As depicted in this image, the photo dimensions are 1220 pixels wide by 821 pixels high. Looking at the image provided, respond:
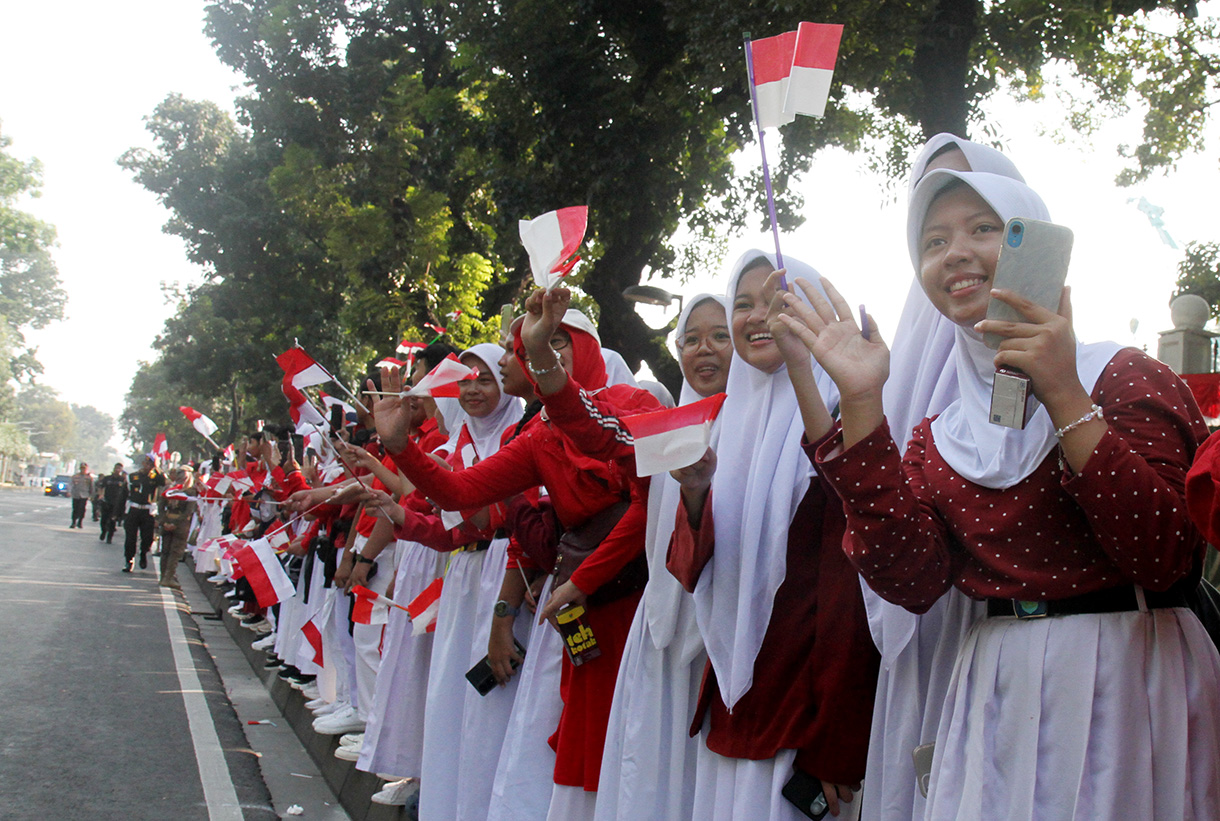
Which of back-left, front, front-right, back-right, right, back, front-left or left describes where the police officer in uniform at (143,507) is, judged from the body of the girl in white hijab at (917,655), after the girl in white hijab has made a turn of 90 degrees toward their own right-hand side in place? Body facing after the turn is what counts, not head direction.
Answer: front

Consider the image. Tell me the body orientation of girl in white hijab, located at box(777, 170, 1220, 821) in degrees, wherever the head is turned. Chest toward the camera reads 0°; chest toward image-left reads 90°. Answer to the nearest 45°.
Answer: approximately 45°

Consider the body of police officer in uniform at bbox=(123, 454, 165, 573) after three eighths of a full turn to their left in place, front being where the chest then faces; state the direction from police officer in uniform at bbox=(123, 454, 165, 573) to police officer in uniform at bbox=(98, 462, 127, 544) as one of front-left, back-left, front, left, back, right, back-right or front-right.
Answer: front-left

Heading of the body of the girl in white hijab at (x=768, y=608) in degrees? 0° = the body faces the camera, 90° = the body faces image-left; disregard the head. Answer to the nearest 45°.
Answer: approximately 45°

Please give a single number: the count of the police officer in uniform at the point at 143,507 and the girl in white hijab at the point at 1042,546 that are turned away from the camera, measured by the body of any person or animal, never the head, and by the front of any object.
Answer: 0

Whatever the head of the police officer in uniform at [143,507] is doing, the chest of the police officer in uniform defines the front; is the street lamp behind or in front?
in front

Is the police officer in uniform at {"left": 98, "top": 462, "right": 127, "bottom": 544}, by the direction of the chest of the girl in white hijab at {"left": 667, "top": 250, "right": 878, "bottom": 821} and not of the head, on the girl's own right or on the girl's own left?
on the girl's own right

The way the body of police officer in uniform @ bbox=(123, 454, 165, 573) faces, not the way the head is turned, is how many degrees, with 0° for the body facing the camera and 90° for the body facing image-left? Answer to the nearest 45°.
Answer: approximately 0°

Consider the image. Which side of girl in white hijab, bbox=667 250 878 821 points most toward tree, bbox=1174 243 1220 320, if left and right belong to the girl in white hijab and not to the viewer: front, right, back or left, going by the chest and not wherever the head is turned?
back

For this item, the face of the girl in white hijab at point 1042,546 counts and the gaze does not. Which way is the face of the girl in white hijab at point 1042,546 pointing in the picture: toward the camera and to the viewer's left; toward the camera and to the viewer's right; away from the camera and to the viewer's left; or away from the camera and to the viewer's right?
toward the camera and to the viewer's left

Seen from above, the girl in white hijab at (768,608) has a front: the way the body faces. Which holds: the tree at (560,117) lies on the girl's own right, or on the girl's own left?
on the girl's own right
